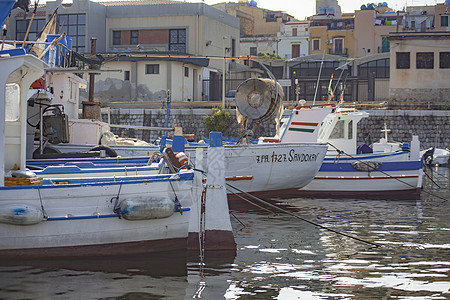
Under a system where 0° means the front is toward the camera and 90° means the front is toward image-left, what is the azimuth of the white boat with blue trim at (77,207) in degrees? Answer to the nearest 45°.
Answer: approximately 90°

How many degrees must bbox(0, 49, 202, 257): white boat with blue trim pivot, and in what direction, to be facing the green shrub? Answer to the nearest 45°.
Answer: approximately 90° to its right

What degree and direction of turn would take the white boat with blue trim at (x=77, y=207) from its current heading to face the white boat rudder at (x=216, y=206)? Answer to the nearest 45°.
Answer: approximately 180°

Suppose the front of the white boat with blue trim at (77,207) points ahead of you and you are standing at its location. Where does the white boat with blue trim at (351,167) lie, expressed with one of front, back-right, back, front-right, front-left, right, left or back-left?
back-right

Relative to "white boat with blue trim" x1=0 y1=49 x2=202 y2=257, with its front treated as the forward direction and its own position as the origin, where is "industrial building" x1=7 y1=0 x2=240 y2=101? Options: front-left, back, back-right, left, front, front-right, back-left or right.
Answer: right
